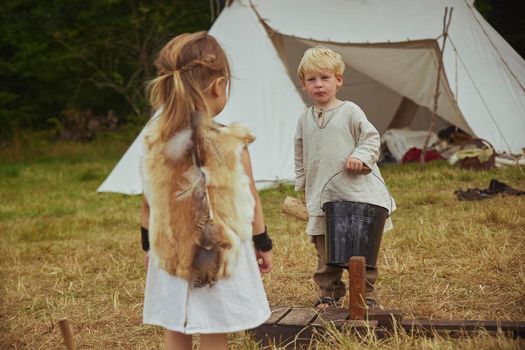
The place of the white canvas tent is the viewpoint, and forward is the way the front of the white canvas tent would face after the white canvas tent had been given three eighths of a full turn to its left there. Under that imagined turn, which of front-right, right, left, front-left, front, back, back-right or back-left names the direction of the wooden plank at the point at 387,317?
back-right

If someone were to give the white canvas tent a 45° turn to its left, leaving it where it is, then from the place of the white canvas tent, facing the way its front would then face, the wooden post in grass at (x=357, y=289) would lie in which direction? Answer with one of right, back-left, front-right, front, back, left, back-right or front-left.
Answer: front-right

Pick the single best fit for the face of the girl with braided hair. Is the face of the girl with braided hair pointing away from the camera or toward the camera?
away from the camera

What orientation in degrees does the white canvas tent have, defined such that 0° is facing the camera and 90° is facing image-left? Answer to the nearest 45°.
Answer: approximately 0°

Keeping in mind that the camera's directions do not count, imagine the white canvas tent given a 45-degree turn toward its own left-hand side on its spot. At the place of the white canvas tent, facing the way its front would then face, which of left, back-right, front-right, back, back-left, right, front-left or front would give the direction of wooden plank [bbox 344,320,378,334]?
front-right

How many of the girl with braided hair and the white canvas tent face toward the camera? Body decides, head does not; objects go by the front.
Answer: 1

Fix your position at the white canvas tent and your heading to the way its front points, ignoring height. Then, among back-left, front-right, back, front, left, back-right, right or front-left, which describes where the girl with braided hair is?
front

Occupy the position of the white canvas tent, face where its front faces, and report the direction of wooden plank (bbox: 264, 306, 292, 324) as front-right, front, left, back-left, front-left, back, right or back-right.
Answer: front

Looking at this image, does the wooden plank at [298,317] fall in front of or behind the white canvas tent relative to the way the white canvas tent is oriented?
in front

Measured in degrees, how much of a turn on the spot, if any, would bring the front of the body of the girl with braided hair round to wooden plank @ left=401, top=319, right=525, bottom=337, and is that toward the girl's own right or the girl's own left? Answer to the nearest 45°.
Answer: approximately 90° to the girl's own right

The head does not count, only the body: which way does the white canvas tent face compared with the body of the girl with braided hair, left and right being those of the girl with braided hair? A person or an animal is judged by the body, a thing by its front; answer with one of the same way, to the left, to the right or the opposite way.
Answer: the opposite way

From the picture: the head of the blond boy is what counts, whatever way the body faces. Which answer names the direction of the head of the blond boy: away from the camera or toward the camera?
toward the camera

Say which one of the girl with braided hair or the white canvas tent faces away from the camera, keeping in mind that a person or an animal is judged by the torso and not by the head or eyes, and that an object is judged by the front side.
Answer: the girl with braided hair

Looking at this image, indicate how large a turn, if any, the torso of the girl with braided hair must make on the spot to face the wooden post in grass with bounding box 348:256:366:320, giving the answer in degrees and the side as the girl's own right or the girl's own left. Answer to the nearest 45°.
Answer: approximately 45° to the girl's own right

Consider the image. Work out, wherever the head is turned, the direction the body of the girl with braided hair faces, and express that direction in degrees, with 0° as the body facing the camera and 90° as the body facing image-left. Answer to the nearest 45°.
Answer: approximately 180°
